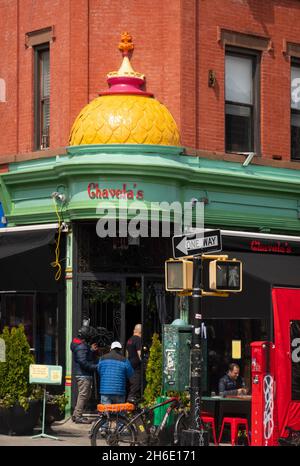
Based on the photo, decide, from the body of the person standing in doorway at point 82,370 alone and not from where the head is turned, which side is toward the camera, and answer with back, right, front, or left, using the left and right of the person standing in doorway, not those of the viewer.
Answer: right

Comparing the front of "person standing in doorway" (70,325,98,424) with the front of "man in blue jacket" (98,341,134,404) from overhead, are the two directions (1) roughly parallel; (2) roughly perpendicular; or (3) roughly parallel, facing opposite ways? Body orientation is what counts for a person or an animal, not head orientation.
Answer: roughly perpendicular

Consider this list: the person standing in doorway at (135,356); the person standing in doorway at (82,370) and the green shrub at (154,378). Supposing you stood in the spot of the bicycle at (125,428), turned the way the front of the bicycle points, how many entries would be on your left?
3

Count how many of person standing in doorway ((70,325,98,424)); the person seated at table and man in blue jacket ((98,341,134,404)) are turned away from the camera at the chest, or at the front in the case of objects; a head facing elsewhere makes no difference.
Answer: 1

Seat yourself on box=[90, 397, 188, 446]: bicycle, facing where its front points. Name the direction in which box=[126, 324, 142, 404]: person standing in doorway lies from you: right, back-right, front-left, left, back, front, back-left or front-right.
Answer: left

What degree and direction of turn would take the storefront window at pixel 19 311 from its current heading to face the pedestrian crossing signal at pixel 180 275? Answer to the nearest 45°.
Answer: approximately 90° to its left

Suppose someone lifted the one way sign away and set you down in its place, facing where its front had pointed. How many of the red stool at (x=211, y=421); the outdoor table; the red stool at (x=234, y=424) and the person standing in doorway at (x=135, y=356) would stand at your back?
4

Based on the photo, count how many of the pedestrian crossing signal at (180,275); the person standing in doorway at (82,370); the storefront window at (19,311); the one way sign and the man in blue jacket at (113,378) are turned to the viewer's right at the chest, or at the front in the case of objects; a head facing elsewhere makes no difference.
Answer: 1

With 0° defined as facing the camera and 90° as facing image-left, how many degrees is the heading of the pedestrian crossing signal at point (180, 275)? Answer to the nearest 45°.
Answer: approximately 45°

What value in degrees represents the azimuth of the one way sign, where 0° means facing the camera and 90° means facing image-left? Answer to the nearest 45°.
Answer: approximately 0°

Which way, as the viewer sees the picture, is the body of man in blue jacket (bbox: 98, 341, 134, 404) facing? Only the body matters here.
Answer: away from the camera

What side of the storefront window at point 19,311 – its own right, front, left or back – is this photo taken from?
front

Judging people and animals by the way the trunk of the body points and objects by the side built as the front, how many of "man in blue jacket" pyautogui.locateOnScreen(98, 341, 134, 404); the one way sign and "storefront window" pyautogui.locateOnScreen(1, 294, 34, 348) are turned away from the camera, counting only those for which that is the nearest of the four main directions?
1
